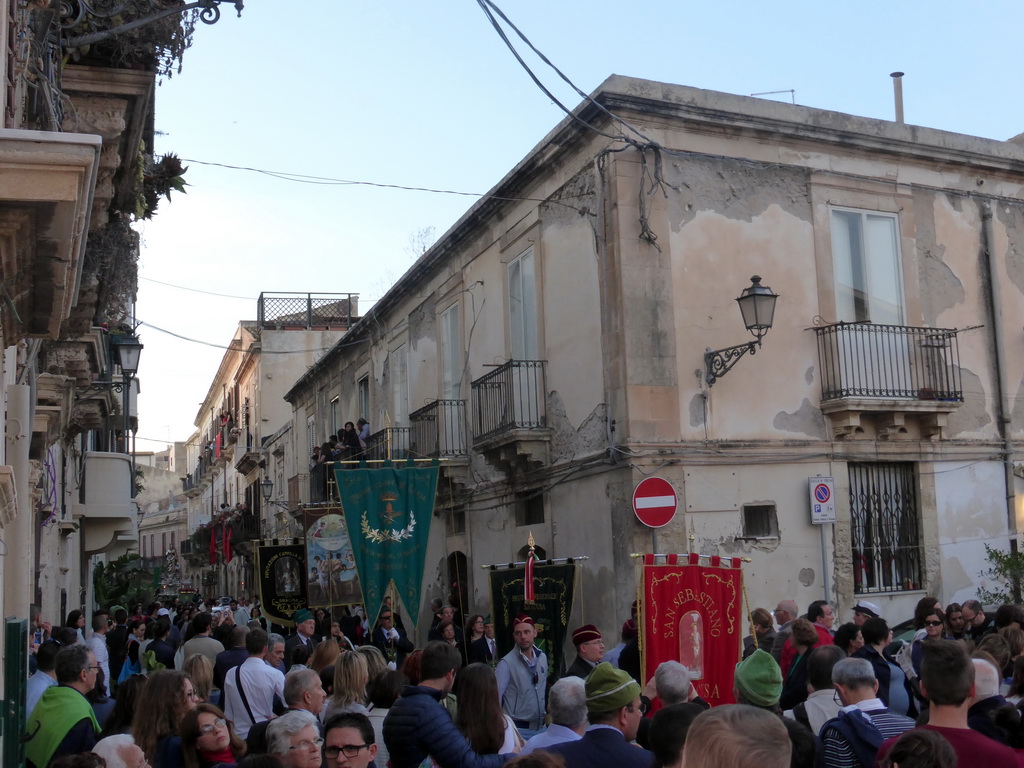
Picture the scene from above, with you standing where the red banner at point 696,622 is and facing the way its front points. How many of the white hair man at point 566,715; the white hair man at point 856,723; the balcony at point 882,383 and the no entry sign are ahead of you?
2

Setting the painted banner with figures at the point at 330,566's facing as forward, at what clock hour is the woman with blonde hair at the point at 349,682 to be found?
The woman with blonde hair is roughly at 12 o'clock from the painted banner with figures.

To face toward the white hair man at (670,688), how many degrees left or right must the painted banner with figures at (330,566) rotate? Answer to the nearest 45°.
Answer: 0° — it already faces them

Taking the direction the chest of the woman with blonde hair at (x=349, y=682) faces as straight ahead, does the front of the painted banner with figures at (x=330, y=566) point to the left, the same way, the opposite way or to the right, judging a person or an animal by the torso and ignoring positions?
the opposite way

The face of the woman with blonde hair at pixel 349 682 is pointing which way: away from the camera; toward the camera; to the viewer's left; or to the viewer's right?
away from the camera

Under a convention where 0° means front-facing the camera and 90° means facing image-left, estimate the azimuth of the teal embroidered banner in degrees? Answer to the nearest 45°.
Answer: approximately 0°

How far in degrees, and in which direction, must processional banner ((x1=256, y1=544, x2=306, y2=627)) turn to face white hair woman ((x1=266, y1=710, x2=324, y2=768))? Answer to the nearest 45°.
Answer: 0° — it already faces them

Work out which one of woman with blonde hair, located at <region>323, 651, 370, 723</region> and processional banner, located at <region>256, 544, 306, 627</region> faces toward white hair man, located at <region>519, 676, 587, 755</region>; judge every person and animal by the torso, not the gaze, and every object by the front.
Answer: the processional banner

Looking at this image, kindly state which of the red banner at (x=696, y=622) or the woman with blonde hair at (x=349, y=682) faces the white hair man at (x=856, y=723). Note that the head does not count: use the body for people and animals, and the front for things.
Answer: the red banner

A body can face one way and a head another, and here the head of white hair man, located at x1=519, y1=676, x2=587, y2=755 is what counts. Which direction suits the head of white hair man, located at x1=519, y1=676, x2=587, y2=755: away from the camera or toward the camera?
away from the camera
